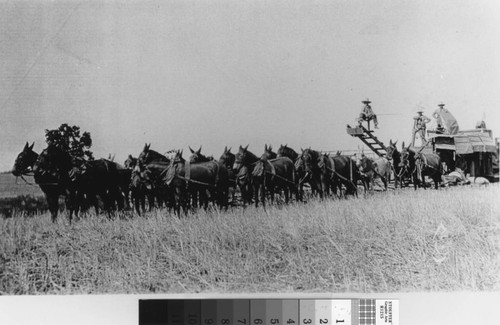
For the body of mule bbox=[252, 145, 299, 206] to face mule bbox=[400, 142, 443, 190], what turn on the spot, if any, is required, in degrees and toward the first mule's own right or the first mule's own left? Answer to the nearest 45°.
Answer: approximately 135° to the first mule's own left

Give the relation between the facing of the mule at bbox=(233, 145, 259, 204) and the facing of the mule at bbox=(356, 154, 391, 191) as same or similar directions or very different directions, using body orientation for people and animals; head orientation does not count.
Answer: same or similar directions

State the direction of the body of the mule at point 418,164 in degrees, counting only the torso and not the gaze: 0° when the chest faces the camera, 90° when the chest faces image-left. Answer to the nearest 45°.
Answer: approximately 45°

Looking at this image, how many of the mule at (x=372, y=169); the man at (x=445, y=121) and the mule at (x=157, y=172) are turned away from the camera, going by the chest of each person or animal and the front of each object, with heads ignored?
0

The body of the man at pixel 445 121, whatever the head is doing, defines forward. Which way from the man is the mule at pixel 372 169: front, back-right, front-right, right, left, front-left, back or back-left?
front-right

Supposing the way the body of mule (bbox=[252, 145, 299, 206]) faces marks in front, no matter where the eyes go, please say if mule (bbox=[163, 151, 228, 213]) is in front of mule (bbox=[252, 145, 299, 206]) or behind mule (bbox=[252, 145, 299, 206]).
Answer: in front

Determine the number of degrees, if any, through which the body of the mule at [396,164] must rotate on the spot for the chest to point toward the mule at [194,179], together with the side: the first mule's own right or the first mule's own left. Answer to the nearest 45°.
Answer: approximately 45° to the first mule's own right

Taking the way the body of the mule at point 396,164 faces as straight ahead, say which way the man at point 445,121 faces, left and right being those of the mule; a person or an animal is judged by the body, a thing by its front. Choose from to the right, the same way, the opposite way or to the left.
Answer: the same way
